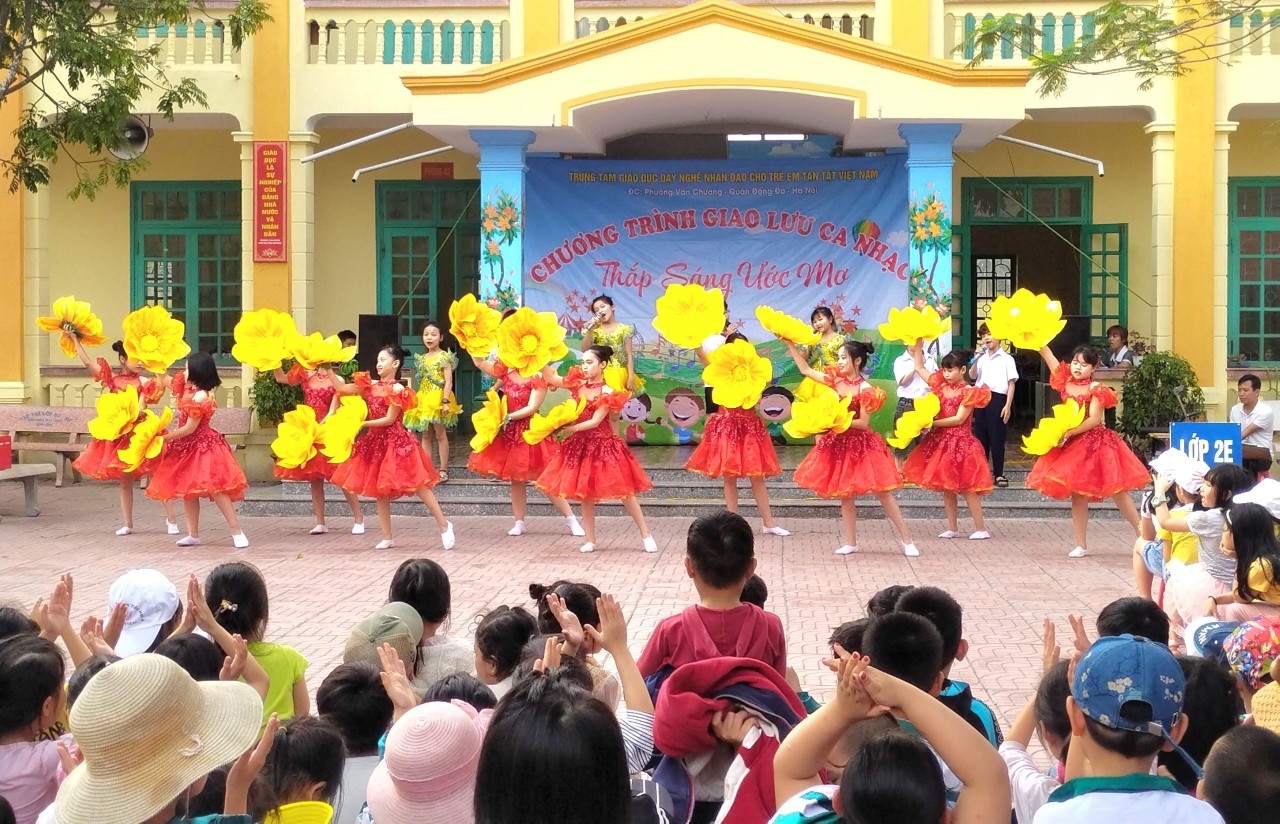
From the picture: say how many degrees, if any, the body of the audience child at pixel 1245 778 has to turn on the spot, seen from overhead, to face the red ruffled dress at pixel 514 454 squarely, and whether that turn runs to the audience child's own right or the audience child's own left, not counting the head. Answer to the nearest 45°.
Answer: approximately 45° to the audience child's own left

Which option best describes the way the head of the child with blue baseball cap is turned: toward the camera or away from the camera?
away from the camera

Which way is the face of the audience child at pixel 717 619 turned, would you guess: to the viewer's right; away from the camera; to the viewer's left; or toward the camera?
away from the camera

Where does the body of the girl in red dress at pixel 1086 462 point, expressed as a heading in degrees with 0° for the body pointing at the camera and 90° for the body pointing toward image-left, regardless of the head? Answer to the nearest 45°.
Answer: approximately 45°

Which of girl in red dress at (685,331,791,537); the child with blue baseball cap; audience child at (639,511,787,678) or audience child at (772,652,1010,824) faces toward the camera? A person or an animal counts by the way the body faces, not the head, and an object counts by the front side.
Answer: the girl in red dress

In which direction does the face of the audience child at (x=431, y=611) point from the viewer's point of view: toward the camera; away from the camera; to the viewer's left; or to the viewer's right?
away from the camera

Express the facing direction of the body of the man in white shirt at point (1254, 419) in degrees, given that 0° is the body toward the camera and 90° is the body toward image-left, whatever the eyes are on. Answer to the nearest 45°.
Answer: approximately 45°

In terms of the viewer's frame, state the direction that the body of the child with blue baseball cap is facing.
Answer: away from the camera

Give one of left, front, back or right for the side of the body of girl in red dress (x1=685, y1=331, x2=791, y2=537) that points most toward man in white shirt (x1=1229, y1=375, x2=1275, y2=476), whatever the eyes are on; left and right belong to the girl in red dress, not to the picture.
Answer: left

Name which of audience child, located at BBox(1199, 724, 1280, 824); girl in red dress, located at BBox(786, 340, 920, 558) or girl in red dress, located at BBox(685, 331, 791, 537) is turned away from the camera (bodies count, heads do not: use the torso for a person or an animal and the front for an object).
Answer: the audience child

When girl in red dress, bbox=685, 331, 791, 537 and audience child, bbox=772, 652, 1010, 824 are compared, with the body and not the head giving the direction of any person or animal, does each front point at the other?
yes

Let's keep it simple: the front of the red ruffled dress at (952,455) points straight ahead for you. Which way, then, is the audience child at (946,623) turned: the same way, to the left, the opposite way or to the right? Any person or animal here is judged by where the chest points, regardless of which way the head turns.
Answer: the opposite way

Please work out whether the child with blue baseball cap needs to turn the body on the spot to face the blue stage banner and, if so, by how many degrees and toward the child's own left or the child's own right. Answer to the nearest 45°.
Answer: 0° — they already face it

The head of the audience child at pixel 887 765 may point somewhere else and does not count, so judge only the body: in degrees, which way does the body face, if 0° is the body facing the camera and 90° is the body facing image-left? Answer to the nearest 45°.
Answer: approximately 180°

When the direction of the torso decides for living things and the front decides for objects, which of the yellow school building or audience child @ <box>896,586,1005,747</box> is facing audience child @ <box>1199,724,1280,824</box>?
the yellow school building
